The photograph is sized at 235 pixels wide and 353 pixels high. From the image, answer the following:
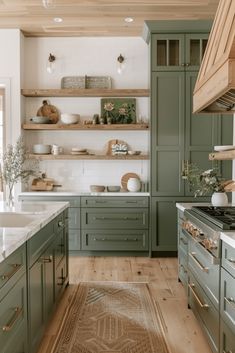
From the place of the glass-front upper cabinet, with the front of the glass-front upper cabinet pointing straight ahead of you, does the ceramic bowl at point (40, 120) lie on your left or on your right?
on your right

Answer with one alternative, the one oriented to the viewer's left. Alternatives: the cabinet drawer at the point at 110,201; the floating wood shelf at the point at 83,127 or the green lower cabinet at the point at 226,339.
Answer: the green lower cabinet

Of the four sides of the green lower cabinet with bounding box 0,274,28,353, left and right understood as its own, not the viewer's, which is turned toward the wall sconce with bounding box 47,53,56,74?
left

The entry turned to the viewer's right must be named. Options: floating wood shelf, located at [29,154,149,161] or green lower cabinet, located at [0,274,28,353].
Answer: the green lower cabinet

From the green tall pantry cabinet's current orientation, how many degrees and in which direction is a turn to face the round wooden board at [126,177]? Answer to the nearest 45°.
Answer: approximately 135° to its right

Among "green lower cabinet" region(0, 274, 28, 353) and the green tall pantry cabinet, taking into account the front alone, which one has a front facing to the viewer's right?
the green lower cabinet

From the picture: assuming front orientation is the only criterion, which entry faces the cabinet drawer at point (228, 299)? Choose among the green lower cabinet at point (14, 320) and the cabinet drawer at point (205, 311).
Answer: the green lower cabinet

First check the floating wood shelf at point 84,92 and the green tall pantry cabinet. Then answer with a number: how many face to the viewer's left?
0

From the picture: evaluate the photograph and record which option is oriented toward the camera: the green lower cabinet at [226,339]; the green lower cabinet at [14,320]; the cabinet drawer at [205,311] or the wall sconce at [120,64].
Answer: the wall sconce

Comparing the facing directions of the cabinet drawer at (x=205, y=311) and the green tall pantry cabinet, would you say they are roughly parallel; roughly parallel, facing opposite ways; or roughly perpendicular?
roughly perpendicular

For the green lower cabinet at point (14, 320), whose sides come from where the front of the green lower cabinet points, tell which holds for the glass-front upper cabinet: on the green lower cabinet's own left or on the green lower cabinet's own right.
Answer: on the green lower cabinet's own left
